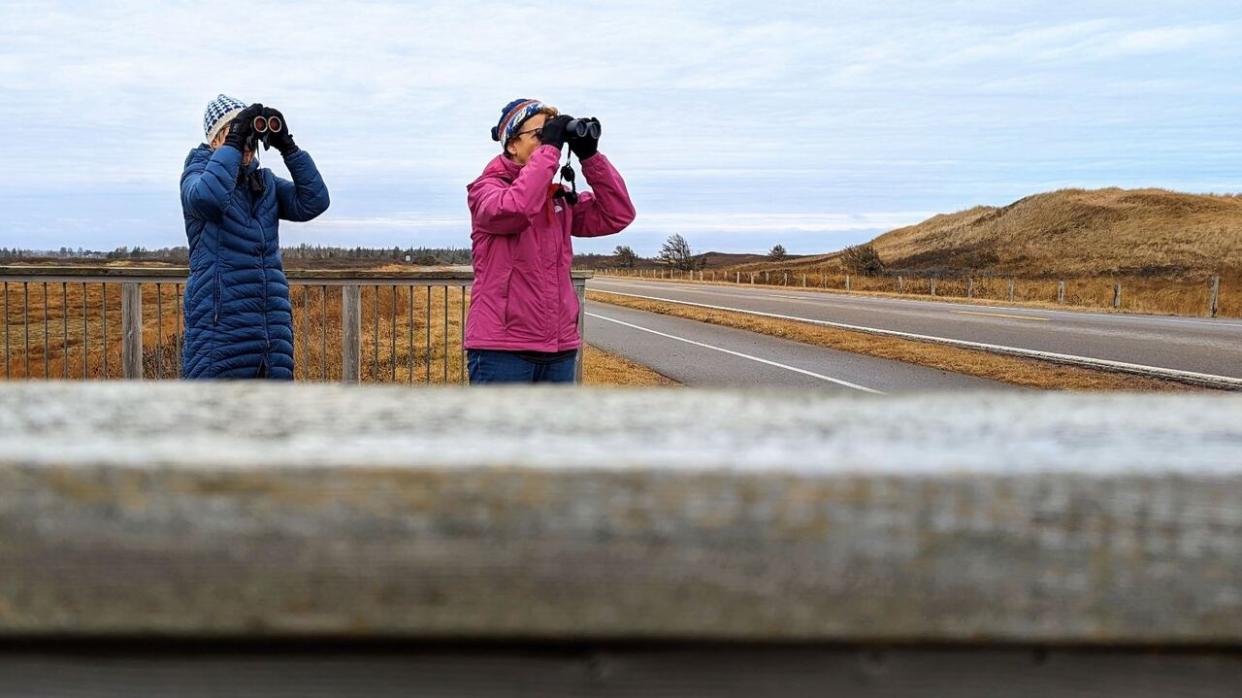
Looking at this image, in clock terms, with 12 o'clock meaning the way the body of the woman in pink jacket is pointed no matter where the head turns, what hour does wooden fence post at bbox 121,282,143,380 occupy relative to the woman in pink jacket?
The wooden fence post is roughly at 6 o'clock from the woman in pink jacket.

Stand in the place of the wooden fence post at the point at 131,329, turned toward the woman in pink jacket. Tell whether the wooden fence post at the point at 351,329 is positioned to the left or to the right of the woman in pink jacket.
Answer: left

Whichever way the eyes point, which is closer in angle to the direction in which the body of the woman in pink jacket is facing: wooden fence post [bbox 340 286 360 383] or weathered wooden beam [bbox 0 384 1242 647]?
the weathered wooden beam

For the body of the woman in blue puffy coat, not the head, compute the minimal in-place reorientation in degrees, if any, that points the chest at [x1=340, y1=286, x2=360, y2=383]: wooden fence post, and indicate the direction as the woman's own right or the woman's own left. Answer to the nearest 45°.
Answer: approximately 135° to the woman's own left

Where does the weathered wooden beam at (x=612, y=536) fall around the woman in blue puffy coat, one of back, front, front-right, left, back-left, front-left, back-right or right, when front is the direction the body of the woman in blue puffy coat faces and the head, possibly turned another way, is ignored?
front-right

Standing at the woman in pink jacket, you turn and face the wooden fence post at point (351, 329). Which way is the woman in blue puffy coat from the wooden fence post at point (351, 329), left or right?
left

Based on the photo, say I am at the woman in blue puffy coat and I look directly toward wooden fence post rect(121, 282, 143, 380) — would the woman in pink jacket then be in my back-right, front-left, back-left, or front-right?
back-right

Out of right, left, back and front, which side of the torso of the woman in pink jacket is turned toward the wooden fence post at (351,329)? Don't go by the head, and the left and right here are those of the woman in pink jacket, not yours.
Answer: back

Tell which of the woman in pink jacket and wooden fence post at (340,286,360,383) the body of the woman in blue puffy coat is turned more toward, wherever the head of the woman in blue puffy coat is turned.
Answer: the woman in pink jacket
